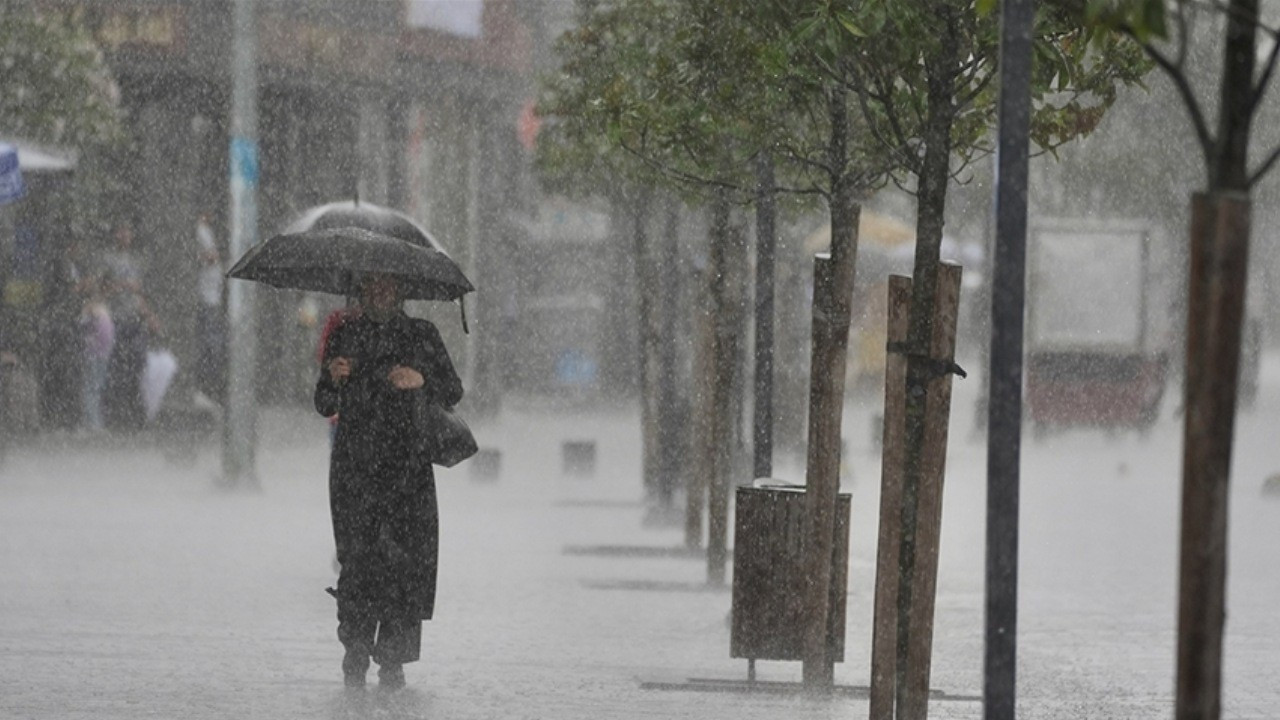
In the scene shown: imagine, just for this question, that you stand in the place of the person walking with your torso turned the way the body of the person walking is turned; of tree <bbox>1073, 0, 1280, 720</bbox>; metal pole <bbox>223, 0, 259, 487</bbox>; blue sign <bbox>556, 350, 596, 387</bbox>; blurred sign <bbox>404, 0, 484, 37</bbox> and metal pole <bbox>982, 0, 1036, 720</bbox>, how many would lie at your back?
3

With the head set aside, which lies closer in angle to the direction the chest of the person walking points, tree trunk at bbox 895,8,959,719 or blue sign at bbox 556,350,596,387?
the tree trunk

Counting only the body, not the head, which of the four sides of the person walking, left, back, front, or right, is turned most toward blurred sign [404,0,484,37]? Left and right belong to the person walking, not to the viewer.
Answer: back

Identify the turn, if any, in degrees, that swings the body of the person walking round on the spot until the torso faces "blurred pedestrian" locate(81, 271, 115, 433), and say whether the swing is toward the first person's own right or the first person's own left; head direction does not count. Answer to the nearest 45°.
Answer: approximately 180°

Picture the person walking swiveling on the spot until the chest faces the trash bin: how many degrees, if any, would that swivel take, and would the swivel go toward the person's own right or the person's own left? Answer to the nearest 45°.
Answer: approximately 90° to the person's own left

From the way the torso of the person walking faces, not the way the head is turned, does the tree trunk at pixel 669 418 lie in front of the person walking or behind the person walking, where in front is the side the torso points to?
behind

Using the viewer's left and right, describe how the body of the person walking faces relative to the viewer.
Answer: facing the viewer

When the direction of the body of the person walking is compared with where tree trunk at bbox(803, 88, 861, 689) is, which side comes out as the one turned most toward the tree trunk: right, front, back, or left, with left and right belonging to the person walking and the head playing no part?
left

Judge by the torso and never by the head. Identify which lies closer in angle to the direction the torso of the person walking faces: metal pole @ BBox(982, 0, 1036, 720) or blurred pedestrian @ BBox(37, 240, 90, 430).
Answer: the metal pole
